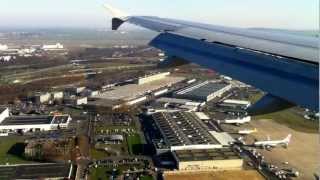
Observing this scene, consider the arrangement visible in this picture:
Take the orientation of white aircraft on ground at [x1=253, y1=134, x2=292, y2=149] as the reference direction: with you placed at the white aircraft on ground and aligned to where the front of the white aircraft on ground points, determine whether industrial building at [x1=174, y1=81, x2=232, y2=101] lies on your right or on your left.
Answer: on your right

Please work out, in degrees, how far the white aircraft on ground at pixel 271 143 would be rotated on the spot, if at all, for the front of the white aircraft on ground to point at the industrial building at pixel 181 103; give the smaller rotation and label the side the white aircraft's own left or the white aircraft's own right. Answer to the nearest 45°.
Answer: approximately 45° to the white aircraft's own right

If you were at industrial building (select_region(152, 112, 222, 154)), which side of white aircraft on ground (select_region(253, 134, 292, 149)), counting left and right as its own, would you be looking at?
front

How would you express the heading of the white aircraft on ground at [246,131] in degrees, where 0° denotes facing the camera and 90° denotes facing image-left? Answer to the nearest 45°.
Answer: approximately 90°

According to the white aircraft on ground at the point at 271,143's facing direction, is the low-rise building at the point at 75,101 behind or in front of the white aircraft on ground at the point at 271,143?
in front

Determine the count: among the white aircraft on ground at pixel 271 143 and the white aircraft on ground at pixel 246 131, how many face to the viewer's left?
2

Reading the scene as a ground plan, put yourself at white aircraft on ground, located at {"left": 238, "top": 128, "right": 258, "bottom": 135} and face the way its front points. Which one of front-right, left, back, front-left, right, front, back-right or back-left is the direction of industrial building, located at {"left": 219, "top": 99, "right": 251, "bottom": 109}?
right

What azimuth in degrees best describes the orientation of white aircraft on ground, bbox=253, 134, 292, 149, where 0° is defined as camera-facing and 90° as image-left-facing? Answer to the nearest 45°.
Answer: approximately 90°

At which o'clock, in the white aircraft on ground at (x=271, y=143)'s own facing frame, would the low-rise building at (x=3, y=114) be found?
The low-rise building is roughly at 12 o'clock from the white aircraft on ground.

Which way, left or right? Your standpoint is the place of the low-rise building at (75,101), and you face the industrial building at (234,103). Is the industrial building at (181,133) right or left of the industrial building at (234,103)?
right

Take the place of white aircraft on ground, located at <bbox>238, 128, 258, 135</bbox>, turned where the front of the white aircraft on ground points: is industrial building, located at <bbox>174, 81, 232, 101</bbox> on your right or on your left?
on your right
